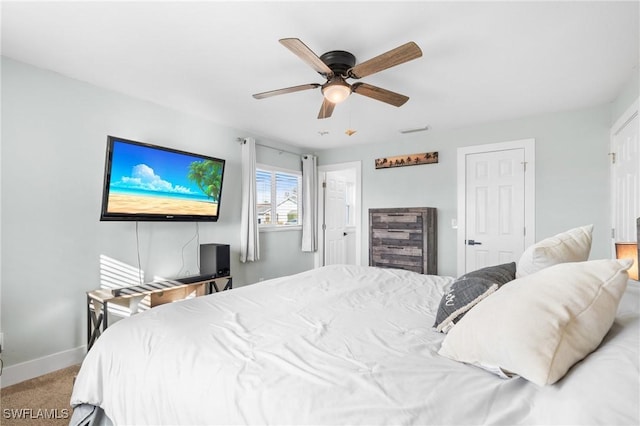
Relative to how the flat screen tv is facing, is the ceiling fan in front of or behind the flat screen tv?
in front

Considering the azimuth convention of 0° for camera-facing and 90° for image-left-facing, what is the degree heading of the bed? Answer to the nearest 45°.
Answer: approximately 135°

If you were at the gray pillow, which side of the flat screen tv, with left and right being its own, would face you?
front

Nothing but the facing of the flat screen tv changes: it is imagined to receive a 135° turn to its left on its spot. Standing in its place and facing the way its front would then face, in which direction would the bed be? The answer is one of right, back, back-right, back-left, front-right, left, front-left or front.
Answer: back

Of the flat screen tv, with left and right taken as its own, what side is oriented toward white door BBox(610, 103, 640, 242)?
front

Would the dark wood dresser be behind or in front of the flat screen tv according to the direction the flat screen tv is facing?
in front

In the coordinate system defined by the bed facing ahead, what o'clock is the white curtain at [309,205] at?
The white curtain is roughly at 1 o'clock from the bed.

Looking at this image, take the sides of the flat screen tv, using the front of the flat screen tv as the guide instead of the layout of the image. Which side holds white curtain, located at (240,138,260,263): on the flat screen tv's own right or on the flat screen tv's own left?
on the flat screen tv's own left

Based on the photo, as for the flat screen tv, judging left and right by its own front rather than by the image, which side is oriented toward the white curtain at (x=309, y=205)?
left

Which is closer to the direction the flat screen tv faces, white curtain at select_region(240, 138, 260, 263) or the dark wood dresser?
the dark wood dresser

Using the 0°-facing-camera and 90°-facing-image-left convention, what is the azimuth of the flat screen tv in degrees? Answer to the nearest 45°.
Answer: approximately 315°
